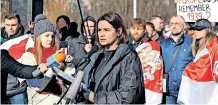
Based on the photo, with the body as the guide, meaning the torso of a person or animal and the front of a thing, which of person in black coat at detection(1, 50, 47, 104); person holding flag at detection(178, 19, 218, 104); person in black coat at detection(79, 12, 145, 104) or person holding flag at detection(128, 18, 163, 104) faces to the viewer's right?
person in black coat at detection(1, 50, 47, 104)

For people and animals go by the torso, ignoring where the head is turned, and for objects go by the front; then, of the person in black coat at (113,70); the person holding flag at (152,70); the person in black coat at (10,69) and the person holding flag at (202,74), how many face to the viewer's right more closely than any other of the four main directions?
1

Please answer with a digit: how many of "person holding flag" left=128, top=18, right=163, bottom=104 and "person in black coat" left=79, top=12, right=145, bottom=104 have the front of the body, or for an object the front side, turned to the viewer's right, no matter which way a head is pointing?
0

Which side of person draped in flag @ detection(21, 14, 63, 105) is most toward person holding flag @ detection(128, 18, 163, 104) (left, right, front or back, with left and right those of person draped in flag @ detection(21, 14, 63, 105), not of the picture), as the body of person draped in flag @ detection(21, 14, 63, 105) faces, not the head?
left

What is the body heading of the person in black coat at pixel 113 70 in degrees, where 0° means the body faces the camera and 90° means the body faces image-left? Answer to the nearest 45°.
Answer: approximately 45°

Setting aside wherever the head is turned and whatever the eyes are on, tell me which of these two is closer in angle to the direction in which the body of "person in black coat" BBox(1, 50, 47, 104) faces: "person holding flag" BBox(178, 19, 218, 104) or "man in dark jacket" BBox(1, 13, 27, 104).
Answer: the person holding flag

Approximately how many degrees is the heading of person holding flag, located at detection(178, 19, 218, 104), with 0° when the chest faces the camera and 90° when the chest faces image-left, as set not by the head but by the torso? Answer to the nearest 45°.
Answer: approximately 45°

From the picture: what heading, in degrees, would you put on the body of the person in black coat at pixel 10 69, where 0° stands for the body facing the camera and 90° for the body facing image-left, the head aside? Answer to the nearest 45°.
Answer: approximately 270°

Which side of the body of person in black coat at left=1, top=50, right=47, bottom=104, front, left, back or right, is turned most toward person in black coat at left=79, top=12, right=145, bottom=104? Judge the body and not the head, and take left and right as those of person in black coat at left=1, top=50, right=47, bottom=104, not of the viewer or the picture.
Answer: front

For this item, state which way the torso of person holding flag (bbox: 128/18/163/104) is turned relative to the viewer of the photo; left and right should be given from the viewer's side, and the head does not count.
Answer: facing the viewer and to the left of the viewer

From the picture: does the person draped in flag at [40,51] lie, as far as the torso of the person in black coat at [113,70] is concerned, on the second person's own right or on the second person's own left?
on the second person's own right

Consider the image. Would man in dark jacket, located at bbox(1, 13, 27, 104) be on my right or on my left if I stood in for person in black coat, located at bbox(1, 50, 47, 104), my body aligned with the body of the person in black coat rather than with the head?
on my left
